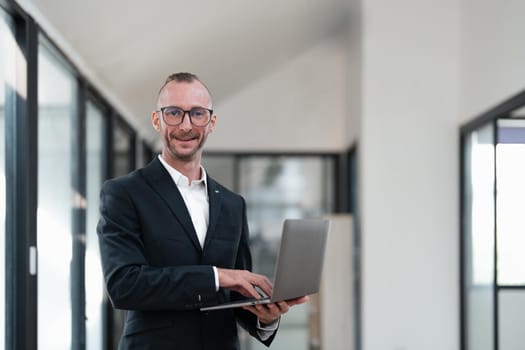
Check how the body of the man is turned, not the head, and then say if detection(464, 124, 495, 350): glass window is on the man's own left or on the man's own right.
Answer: on the man's own left

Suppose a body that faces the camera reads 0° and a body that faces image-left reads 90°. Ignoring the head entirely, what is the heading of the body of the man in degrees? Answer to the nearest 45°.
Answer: approximately 315°

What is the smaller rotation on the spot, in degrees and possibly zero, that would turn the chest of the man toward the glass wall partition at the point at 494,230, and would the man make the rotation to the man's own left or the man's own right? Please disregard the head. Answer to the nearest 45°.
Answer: approximately 90° to the man's own left

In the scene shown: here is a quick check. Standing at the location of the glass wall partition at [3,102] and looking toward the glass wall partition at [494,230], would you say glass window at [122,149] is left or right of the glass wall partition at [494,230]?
left

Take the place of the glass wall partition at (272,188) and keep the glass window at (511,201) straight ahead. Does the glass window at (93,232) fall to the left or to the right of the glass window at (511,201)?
right
